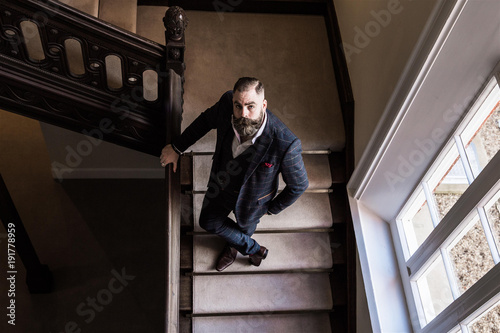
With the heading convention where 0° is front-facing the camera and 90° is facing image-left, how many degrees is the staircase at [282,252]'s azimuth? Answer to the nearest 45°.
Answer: approximately 0°

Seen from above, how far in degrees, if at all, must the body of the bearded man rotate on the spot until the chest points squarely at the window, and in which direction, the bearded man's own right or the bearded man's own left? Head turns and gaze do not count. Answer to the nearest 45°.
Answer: approximately 135° to the bearded man's own left
